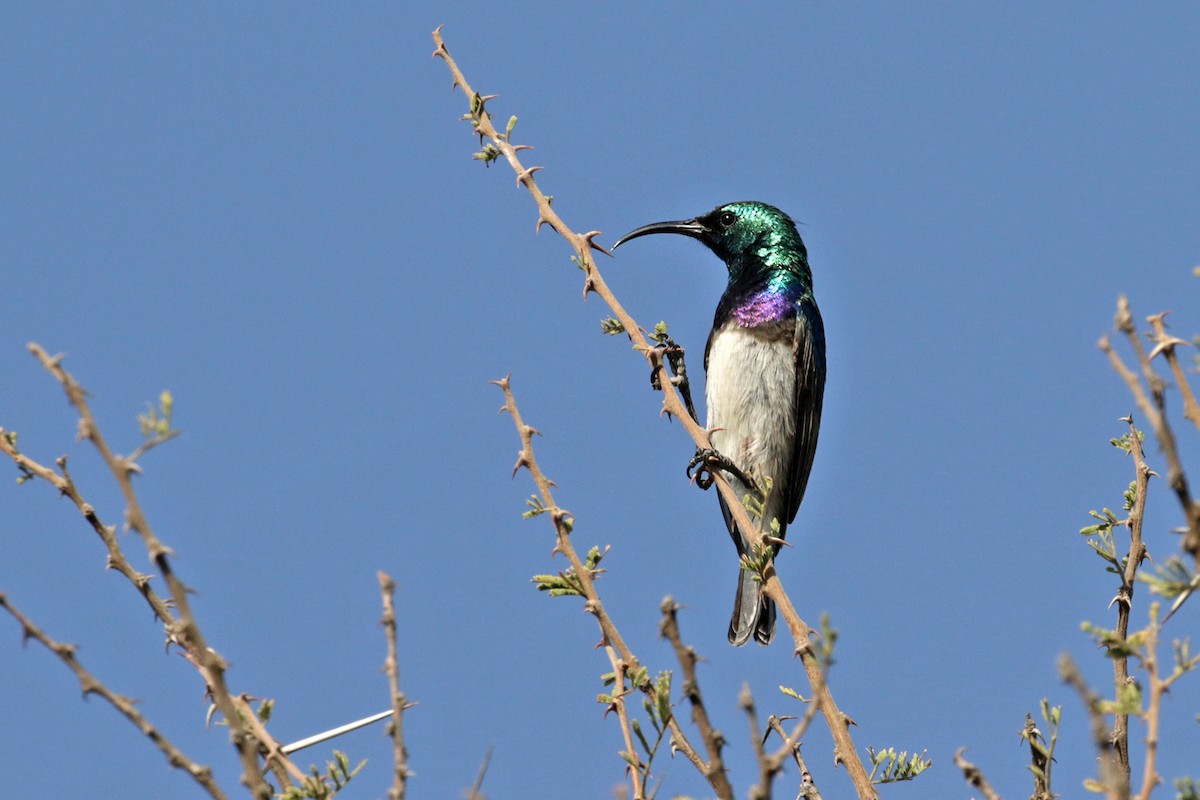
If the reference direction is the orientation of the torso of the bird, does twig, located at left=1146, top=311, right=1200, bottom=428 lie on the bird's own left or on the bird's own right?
on the bird's own left

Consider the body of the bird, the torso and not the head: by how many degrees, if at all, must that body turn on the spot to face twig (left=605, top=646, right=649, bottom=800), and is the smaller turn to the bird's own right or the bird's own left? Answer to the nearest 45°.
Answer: approximately 45° to the bird's own right

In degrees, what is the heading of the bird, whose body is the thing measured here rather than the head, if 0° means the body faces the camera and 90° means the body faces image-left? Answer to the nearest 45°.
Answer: approximately 45°
